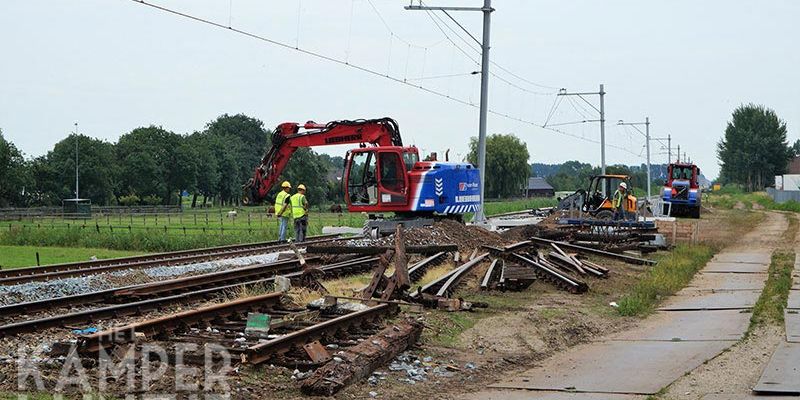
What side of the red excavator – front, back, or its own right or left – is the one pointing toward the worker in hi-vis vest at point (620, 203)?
back

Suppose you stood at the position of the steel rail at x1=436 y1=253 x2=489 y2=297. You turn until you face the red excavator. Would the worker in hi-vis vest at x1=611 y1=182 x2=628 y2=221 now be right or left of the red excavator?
right

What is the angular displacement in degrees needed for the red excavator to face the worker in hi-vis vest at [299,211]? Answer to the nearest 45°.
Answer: approximately 45° to its left

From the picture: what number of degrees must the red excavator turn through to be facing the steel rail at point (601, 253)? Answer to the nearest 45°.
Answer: approximately 135° to its left

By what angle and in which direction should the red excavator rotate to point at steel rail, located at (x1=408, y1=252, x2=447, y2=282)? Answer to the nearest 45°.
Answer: approximately 90° to its left

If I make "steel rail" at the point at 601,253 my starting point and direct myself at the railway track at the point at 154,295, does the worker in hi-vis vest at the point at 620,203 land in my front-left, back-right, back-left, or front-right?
back-right

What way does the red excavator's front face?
to the viewer's left

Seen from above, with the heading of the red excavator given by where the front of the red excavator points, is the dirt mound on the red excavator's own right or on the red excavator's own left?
on the red excavator's own left

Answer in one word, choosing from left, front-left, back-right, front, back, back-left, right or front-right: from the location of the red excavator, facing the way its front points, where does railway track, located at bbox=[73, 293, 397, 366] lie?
left

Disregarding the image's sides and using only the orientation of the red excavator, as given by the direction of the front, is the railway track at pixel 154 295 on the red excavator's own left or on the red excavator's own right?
on the red excavator's own left
